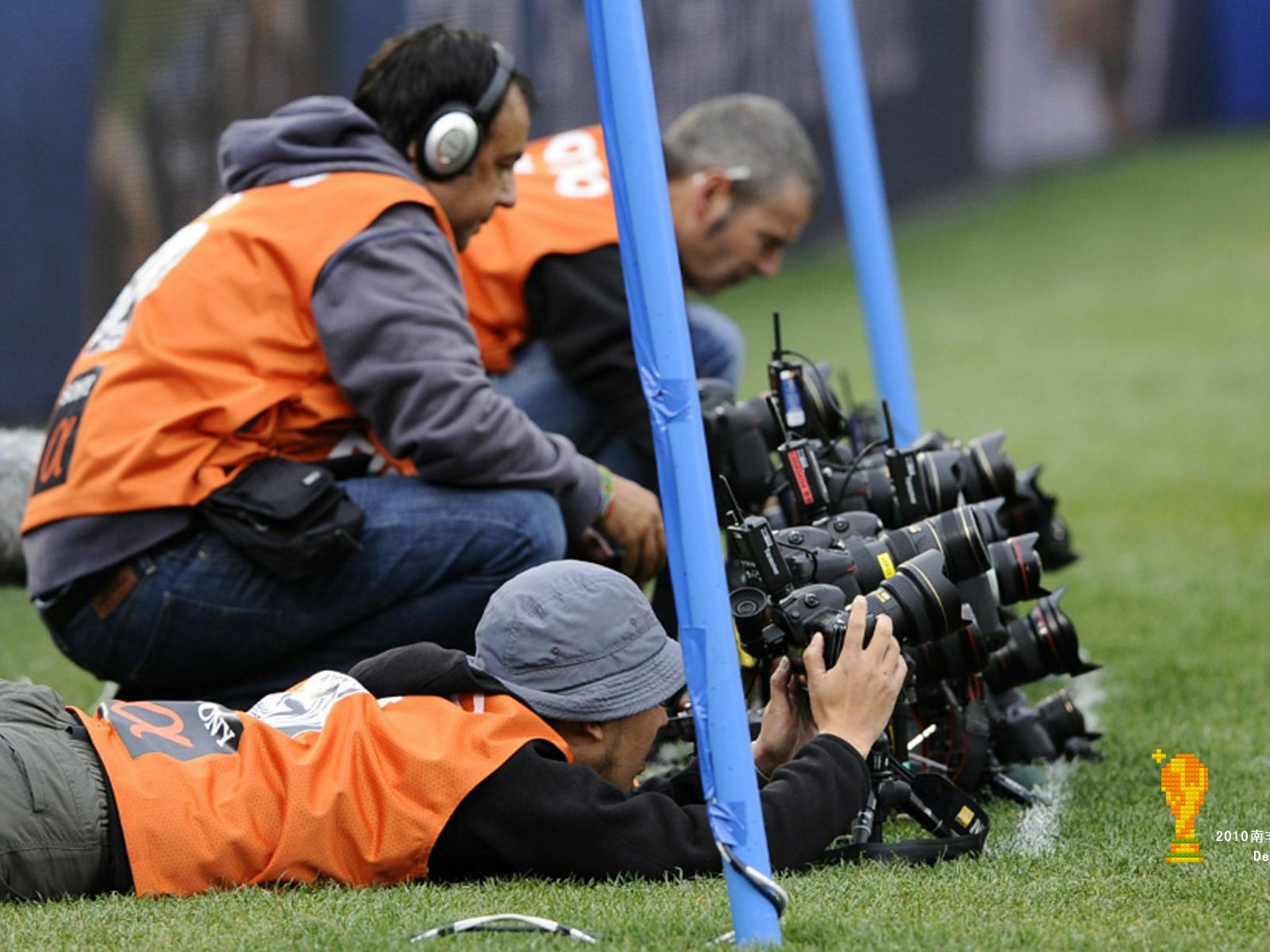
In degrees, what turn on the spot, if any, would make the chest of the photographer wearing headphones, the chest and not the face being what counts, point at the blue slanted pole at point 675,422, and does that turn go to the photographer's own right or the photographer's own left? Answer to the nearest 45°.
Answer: approximately 90° to the photographer's own right

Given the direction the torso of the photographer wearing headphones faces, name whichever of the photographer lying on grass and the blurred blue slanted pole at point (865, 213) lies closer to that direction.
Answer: the blurred blue slanted pole

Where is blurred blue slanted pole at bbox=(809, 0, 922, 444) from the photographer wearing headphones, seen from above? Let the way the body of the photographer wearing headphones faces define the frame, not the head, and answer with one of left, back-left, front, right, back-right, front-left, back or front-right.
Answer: front-left

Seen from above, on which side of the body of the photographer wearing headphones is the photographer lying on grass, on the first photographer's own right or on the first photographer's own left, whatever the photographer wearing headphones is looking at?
on the first photographer's own right

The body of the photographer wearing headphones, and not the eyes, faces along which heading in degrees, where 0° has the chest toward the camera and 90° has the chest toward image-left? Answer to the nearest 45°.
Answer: approximately 270°
